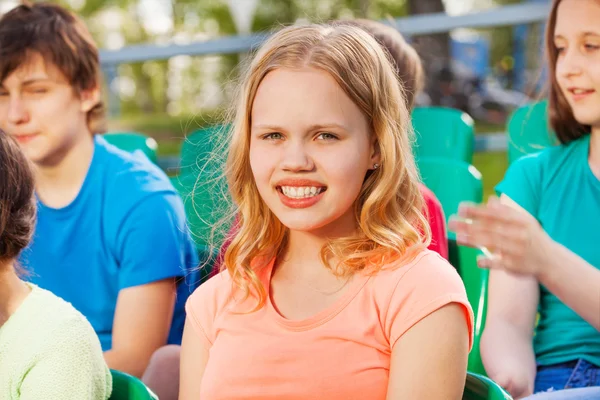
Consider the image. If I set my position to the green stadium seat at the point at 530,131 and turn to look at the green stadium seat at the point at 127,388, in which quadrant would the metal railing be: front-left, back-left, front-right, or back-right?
back-right

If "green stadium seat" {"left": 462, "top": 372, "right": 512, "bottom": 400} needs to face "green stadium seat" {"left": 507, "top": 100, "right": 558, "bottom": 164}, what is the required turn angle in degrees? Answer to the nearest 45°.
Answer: approximately 135° to its right

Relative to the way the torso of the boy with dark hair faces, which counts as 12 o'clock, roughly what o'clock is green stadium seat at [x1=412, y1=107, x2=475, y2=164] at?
The green stadium seat is roughly at 7 o'clock from the boy with dark hair.

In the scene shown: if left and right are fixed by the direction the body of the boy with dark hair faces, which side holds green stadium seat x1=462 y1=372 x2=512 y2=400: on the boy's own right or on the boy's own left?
on the boy's own left

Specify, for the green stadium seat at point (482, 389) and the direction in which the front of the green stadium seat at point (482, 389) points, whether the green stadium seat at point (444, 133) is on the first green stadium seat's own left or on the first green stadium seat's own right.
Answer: on the first green stadium seat's own right

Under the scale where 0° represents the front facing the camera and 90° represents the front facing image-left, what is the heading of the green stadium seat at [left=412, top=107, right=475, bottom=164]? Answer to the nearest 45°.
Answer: approximately 45°

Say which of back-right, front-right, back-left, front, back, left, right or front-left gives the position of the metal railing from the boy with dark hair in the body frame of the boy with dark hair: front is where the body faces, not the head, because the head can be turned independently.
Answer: back
